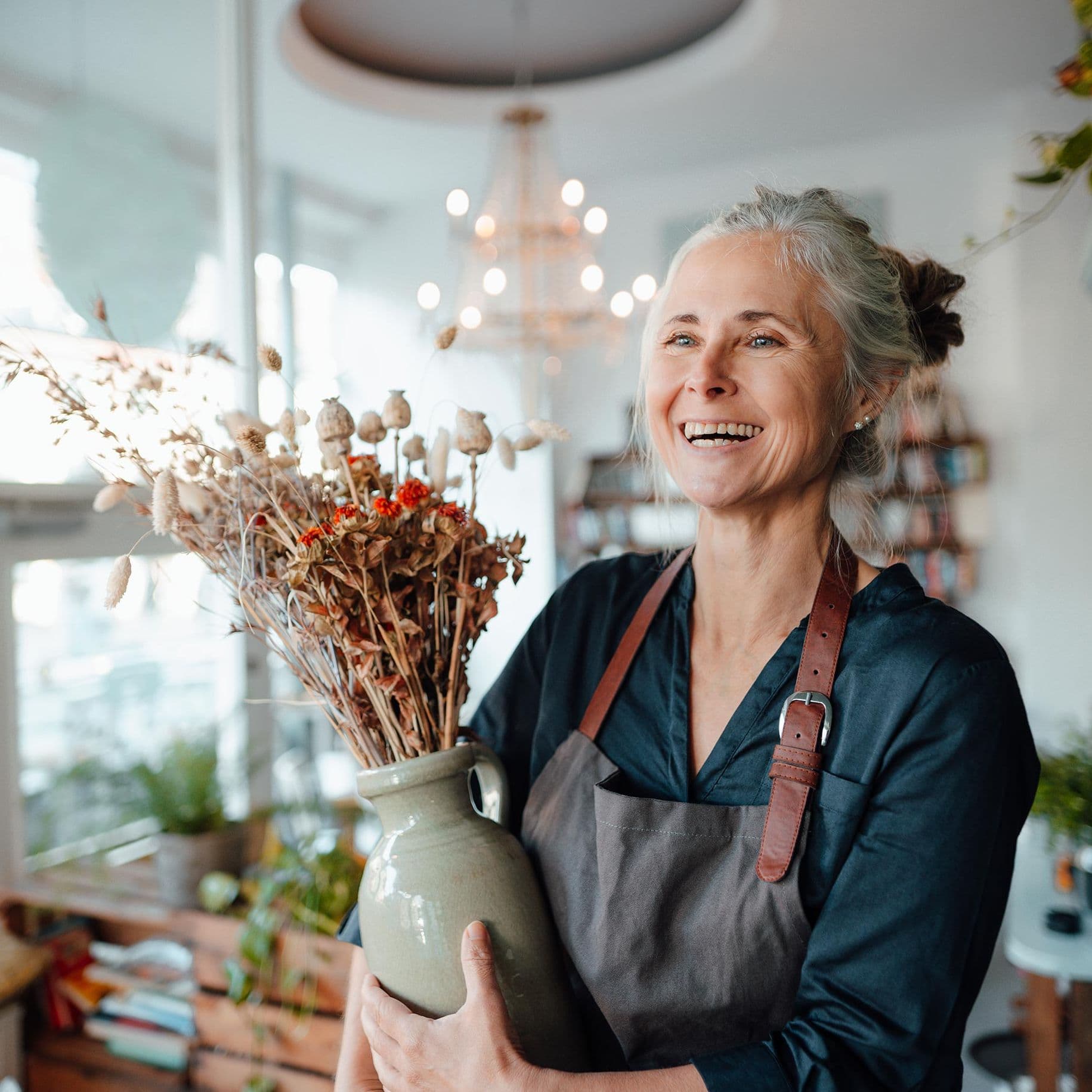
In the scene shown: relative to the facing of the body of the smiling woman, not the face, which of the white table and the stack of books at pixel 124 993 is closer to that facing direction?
the stack of books

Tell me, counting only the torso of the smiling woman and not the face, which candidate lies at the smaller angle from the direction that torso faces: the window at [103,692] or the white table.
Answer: the window

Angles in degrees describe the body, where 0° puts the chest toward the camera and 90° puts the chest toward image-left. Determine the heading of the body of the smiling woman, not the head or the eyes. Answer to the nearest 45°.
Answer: approximately 45°

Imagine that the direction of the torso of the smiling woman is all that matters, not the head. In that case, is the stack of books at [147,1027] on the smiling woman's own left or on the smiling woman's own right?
on the smiling woman's own right

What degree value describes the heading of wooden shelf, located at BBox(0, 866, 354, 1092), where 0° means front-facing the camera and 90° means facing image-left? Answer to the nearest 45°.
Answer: approximately 45°

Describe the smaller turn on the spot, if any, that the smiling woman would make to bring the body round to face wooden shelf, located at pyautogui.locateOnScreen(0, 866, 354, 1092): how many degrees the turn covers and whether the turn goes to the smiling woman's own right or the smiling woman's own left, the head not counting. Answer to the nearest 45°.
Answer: approximately 90° to the smiling woman's own right

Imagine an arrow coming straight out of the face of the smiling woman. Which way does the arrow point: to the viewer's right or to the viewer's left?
to the viewer's left
